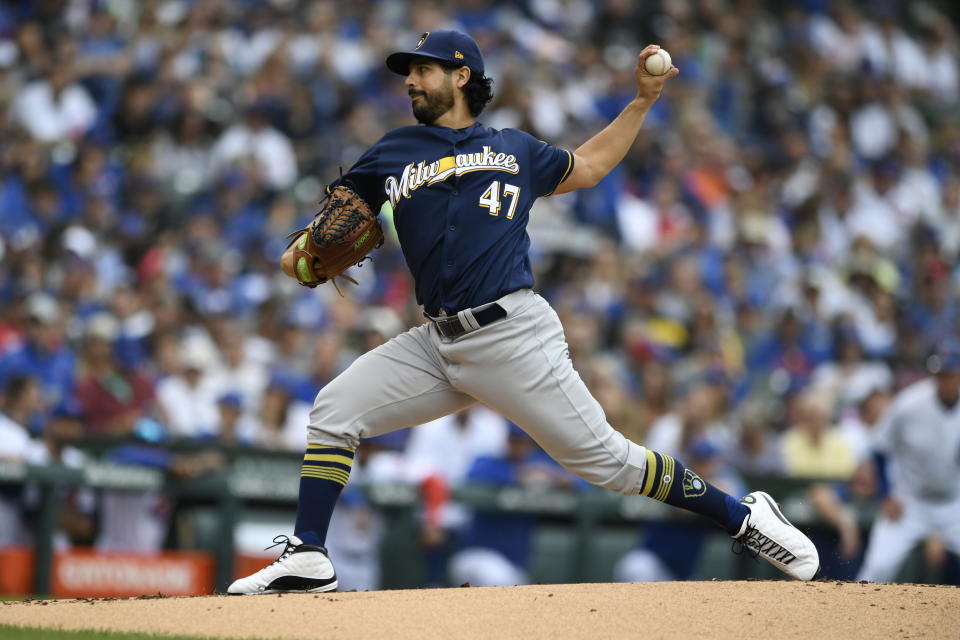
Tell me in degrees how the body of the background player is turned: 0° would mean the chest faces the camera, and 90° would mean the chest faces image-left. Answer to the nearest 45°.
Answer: approximately 0°

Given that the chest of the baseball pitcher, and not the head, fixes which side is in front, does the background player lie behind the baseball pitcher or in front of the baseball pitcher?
behind

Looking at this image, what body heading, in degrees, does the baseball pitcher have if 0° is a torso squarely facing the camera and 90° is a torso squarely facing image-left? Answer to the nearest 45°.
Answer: approximately 45°
